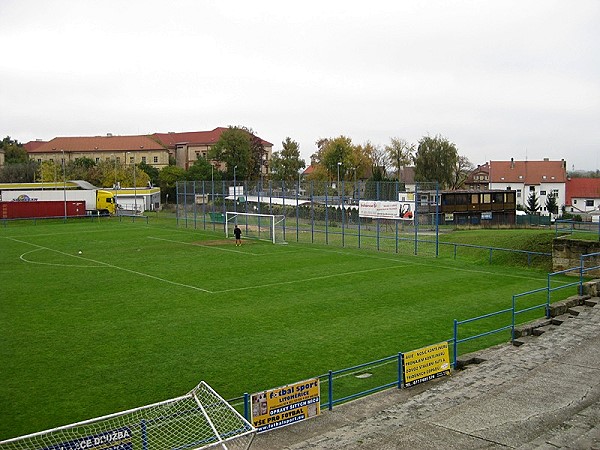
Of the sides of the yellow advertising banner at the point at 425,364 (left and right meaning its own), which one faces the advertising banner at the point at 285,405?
right

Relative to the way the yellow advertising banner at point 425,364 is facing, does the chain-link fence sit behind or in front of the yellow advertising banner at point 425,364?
behind

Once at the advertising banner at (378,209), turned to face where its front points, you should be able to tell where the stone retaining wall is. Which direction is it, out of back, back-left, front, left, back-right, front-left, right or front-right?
front-left

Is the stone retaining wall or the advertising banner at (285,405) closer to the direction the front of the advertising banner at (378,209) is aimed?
the advertising banner

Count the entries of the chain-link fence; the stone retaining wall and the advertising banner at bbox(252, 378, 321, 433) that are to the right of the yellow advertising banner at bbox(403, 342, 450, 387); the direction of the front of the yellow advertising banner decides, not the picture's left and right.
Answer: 1

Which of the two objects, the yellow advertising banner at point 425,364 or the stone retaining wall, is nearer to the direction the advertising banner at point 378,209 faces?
the yellow advertising banner

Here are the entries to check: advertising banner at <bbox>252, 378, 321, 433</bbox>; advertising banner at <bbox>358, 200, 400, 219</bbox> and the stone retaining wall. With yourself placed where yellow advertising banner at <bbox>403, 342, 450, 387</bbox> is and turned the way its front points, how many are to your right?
1

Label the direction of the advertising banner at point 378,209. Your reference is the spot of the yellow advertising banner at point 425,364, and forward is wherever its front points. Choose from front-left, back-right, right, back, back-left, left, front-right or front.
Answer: back-left

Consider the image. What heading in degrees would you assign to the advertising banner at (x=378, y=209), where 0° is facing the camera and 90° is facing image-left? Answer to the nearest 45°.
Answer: approximately 0°
